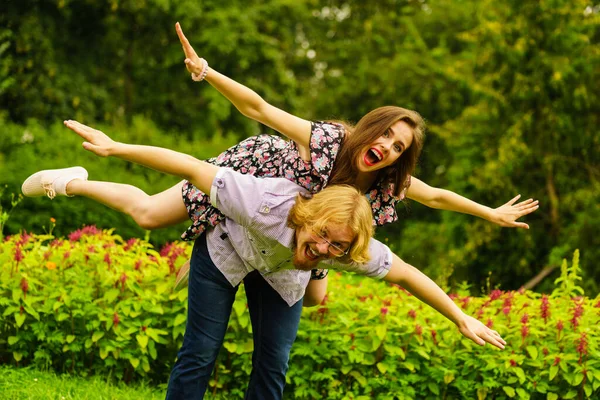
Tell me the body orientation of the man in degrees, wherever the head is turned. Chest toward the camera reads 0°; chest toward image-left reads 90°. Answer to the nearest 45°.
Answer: approximately 315°

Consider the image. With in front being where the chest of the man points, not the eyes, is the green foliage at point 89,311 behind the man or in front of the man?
behind
